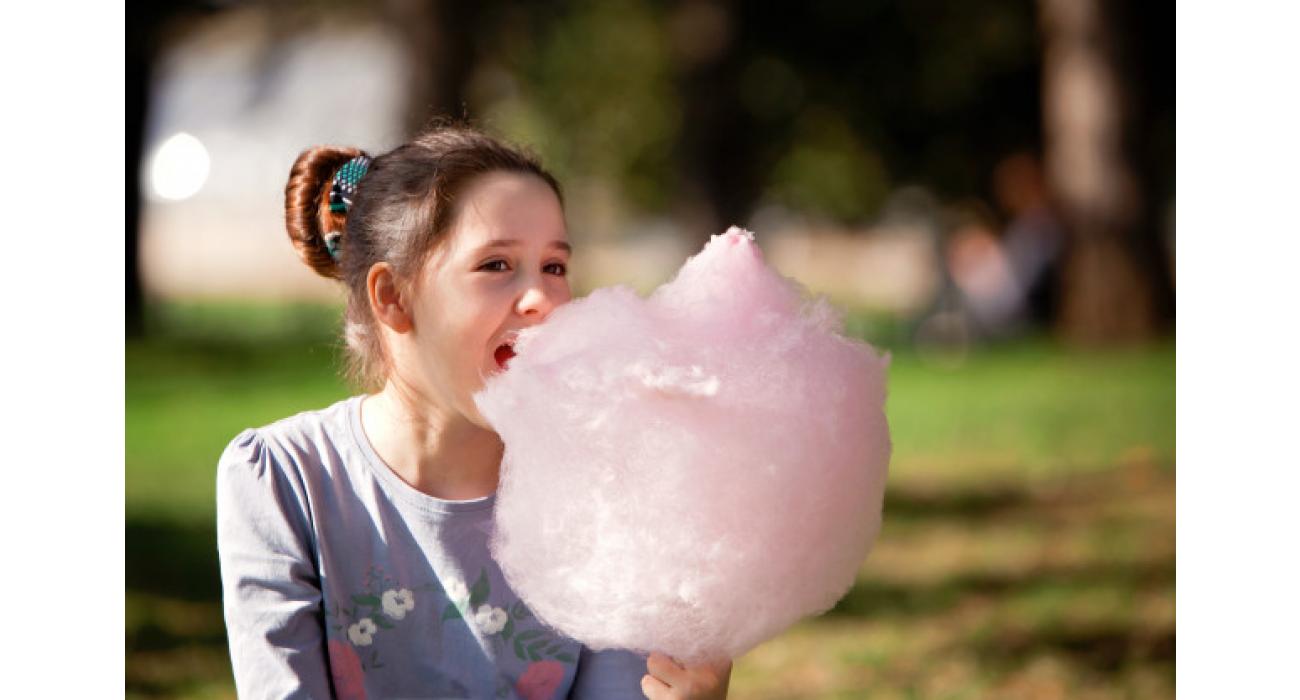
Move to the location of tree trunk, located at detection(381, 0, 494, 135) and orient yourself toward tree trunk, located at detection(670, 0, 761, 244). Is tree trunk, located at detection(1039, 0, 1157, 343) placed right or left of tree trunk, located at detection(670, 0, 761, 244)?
right

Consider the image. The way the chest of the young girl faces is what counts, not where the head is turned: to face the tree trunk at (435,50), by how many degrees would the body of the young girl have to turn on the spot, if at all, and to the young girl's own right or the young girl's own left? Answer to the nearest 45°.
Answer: approximately 135° to the young girl's own left

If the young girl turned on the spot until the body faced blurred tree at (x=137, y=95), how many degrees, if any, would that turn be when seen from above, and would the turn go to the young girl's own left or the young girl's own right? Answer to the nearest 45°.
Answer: approximately 135° to the young girl's own left

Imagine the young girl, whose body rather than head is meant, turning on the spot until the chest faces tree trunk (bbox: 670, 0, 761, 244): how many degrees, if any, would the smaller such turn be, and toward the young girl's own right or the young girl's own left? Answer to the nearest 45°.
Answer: approximately 135° to the young girl's own left

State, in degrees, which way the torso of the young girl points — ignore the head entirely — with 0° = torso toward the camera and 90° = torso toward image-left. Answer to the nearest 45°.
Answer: approximately 315°

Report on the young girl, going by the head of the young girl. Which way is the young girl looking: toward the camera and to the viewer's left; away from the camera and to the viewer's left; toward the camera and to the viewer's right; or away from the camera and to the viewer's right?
toward the camera and to the viewer's right

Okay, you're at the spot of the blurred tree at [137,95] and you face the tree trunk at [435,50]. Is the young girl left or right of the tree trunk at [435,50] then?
right
